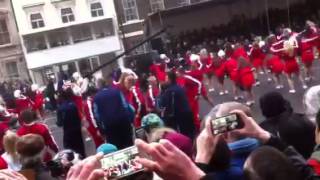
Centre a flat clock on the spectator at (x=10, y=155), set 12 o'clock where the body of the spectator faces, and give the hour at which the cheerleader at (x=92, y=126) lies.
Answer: The cheerleader is roughly at 1 o'clock from the spectator.

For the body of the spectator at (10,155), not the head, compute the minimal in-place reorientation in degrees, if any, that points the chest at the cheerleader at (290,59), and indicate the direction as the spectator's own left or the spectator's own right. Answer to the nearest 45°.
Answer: approximately 45° to the spectator's own right

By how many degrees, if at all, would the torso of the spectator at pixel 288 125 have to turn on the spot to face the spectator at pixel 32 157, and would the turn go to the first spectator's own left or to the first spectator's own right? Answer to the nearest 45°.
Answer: approximately 45° to the first spectator's own left

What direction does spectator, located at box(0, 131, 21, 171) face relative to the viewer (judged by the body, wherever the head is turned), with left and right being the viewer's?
facing away from the viewer

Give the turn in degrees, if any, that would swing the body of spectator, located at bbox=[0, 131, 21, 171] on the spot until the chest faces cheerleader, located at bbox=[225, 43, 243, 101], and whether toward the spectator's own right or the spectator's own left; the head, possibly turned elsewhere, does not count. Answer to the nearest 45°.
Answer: approximately 45° to the spectator's own right

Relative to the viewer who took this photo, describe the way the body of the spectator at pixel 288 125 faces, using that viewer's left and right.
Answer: facing away from the viewer and to the left of the viewer

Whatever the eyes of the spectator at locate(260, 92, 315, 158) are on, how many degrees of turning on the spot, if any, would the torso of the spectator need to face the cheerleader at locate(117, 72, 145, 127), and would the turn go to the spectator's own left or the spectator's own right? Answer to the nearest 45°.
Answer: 0° — they already face them

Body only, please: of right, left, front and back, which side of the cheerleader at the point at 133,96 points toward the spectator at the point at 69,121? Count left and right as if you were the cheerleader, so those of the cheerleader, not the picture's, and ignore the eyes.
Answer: right

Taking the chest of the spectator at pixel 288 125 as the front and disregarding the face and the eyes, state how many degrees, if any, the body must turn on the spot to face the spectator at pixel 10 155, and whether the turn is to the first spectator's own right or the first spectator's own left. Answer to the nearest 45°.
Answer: approximately 45° to the first spectator's own left

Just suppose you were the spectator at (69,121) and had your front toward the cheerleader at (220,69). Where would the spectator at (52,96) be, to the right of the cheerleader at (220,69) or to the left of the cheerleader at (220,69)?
left

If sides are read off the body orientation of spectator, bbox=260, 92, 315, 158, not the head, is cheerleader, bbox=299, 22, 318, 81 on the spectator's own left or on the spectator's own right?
on the spectator's own right

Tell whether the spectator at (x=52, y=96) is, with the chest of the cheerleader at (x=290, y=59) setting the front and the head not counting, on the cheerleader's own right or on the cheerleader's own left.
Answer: on the cheerleader's own left
